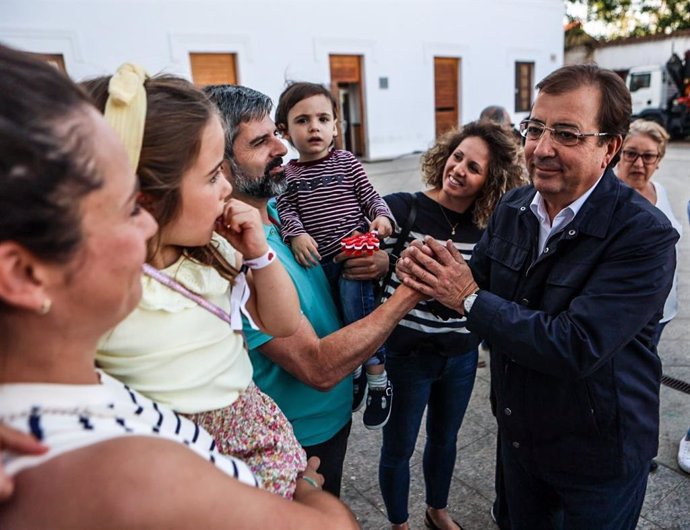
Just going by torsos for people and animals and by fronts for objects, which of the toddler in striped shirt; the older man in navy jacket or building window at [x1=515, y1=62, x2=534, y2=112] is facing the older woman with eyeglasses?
the building window

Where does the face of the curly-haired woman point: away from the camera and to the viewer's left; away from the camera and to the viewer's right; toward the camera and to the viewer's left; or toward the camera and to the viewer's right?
toward the camera and to the viewer's left

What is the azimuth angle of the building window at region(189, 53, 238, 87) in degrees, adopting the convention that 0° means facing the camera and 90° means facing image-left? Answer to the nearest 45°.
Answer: approximately 0°

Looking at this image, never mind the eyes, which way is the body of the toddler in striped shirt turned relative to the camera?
toward the camera

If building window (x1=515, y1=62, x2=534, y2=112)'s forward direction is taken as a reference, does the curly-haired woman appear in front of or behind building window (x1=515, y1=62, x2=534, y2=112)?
in front

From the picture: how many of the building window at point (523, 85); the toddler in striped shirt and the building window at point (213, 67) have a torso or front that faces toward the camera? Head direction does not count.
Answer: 3

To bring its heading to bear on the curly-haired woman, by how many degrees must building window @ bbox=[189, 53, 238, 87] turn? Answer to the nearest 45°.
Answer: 0° — it already faces them

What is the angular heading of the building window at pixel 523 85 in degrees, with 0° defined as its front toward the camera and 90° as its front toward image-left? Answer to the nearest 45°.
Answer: approximately 0°

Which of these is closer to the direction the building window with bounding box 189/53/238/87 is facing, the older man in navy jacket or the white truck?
the older man in navy jacket

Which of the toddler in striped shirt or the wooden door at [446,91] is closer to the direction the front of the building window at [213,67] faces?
the toddler in striped shirt

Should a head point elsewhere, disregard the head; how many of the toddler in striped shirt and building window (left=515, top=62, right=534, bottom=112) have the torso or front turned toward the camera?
2

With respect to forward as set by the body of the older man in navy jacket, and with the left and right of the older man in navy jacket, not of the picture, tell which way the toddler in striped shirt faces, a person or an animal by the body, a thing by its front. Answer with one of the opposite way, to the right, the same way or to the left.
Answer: to the left

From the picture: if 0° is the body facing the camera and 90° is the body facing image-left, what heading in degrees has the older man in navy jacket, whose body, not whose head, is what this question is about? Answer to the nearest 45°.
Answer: approximately 45°

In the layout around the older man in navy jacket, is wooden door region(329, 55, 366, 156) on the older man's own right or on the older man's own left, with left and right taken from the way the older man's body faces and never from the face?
on the older man's own right
